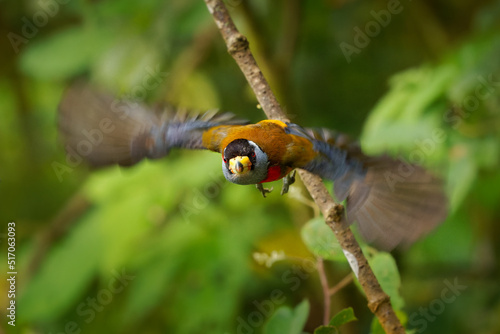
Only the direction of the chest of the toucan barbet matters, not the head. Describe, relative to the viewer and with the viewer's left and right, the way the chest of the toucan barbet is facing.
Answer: facing the viewer

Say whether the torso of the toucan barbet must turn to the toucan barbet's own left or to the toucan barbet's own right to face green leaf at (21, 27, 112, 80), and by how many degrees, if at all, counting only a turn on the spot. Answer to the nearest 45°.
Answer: approximately 180°

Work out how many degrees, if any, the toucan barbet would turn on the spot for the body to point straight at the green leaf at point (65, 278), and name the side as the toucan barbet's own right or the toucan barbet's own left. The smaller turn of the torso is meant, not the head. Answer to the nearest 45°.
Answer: approximately 135° to the toucan barbet's own right
